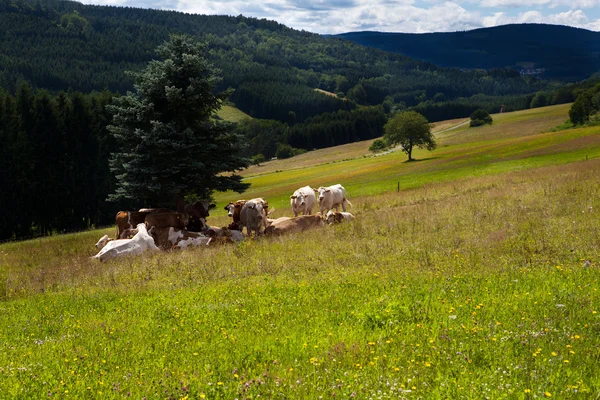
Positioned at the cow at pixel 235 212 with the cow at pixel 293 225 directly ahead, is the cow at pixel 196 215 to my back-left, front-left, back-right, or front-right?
back-right

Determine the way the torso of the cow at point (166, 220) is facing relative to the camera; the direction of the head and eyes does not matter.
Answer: to the viewer's right

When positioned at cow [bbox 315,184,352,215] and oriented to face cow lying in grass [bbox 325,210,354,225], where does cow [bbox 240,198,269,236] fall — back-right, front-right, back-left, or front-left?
front-right
